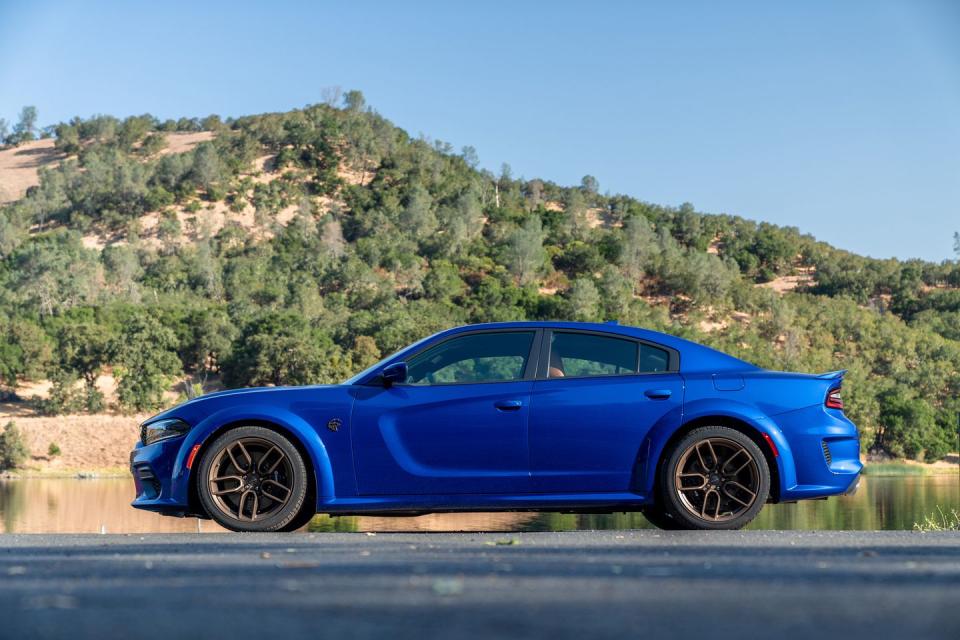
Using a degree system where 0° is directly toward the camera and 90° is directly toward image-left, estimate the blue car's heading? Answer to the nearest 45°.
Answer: approximately 90°
